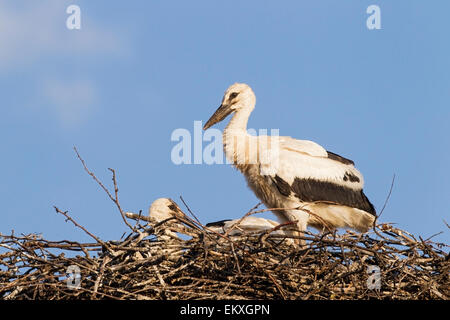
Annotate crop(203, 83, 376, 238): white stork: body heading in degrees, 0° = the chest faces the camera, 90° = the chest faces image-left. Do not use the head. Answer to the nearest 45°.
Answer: approximately 90°
